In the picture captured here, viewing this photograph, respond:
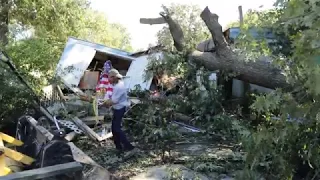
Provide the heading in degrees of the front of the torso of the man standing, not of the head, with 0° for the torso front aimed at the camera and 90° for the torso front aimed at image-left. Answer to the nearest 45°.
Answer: approximately 90°

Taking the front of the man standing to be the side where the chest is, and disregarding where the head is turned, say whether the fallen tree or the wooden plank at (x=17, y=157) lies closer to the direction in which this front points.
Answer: the wooden plank

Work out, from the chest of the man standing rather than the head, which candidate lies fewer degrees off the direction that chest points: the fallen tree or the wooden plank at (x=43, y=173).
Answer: the wooden plank

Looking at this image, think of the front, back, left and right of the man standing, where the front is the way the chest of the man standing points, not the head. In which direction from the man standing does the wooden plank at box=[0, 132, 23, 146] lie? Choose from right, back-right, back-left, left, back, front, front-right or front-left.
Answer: front-left

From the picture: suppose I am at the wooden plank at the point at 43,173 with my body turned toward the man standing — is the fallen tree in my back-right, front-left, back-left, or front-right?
front-right

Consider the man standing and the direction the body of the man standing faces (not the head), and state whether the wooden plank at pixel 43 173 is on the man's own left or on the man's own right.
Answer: on the man's own left

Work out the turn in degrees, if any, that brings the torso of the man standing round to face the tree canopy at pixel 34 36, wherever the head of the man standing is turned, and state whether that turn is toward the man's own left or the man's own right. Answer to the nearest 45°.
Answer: approximately 90° to the man's own right

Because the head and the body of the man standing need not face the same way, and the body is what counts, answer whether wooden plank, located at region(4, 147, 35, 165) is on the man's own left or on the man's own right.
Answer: on the man's own left

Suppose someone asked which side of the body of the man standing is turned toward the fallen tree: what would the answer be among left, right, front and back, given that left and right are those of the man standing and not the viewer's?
back
